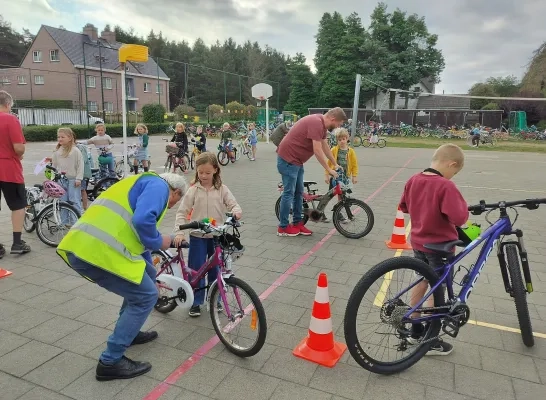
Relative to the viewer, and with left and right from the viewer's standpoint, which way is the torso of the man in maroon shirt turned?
facing to the right of the viewer

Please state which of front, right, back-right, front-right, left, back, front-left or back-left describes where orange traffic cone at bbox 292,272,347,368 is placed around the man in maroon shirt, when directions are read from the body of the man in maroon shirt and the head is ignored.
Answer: right

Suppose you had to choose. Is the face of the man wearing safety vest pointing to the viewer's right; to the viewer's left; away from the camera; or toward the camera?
to the viewer's right

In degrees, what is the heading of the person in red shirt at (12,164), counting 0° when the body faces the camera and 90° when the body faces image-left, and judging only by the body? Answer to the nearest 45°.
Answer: approximately 225°

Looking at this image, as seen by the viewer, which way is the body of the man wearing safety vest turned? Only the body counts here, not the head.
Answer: to the viewer's right

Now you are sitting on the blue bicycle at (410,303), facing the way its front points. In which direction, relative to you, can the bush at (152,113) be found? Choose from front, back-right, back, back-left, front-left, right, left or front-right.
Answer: left

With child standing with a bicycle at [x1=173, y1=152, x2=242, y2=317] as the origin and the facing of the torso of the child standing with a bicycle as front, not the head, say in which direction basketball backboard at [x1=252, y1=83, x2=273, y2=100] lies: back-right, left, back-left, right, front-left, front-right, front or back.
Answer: back

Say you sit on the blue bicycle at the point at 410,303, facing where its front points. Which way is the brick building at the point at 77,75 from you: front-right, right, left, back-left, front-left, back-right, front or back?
left

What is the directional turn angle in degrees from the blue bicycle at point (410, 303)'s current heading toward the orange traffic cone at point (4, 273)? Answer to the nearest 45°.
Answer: approximately 135° to its left

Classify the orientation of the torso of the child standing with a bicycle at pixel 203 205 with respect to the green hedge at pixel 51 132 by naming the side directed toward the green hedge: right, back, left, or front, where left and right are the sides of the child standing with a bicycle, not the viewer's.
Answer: back

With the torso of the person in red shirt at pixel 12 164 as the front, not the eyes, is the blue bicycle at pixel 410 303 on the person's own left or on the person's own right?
on the person's own right

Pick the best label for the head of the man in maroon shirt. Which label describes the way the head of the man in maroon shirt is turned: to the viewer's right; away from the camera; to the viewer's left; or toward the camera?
to the viewer's right

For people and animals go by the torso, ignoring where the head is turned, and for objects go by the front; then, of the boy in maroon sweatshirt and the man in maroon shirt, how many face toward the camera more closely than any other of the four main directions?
0

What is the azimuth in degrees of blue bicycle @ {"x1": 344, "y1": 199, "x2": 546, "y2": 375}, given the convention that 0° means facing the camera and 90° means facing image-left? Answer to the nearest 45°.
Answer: approximately 225°
